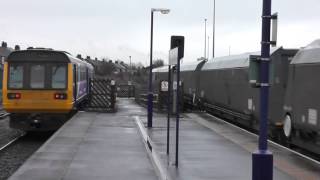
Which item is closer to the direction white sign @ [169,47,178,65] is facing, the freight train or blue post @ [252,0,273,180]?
the blue post

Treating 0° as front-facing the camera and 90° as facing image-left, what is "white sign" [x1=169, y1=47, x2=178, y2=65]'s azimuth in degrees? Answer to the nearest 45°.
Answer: approximately 45°

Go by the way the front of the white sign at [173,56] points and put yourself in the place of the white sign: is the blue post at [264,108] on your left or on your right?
on your left
